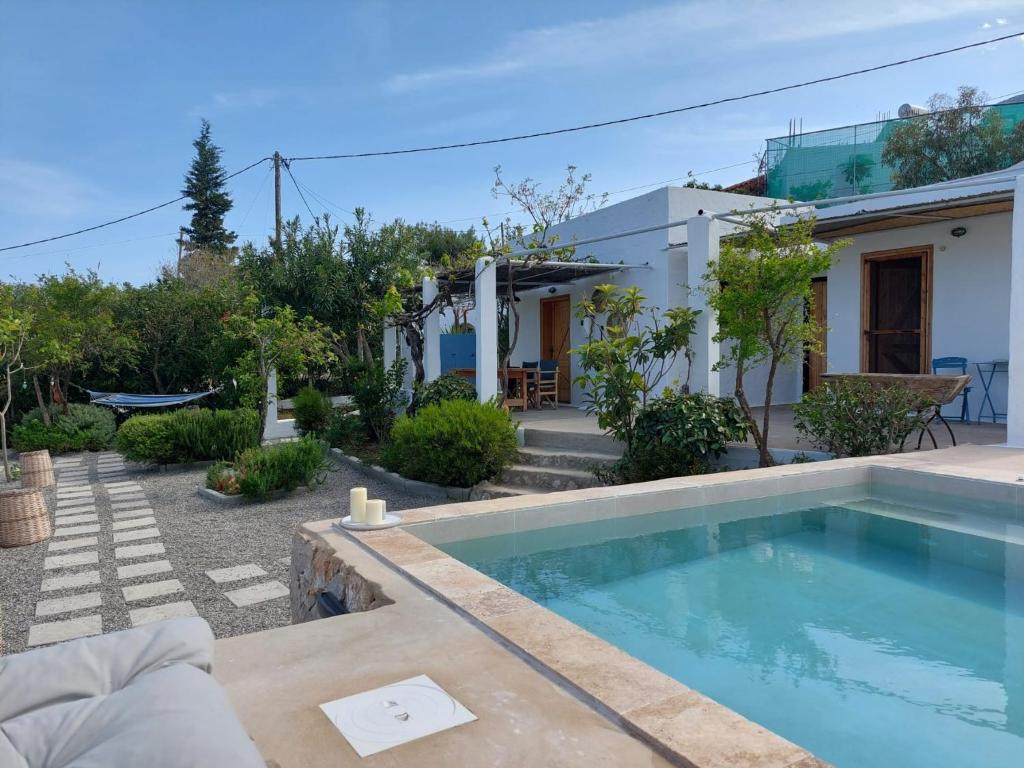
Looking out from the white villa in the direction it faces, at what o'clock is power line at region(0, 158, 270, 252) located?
The power line is roughly at 2 o'clock from the white villa.

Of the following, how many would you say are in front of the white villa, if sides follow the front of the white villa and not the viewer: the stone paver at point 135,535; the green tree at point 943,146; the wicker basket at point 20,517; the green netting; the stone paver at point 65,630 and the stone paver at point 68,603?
4

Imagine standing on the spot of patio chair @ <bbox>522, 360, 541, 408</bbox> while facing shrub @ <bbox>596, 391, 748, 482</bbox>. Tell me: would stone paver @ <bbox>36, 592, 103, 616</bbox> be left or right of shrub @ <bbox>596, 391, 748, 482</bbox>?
right

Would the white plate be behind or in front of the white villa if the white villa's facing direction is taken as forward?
in front

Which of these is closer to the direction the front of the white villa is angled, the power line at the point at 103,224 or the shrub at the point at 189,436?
the shrub

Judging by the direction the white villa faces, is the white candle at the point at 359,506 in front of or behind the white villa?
in front

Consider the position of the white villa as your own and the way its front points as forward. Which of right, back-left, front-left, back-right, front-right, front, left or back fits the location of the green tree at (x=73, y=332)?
front-right

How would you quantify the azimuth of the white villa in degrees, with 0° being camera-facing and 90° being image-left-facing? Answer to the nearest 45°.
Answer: approximately 45°

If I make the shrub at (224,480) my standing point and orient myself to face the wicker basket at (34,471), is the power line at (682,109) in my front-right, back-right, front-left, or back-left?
back-right

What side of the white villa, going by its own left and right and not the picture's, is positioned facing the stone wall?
front

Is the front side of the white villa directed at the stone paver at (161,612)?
yes

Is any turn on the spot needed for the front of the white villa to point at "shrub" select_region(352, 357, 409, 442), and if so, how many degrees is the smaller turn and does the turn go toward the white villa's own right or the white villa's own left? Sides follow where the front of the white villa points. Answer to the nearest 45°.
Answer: approximately 45° to the white villa's own right

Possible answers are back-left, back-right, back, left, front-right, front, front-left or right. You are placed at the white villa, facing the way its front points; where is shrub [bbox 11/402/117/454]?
front-right

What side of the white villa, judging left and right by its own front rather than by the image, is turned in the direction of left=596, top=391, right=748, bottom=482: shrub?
front

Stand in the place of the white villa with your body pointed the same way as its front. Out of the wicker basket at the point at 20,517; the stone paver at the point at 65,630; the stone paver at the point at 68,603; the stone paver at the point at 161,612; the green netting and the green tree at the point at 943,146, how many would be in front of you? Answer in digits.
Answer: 4

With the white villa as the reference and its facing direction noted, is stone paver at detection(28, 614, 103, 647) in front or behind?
in front
